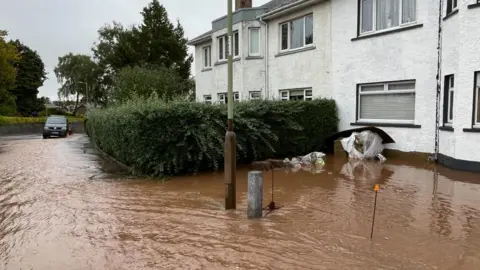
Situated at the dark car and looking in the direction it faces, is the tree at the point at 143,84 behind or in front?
in front

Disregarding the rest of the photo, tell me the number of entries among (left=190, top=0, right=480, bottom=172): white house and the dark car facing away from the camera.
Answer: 0

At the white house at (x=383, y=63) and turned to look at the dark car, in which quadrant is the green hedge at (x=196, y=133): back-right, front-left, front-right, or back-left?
front-left

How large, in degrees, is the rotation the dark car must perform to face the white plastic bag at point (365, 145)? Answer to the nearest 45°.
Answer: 0° — it already faces it

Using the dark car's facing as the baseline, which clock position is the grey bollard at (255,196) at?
The grey bollard is roughly at 12 o'clock from the dark car.

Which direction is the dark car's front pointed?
toward the camera

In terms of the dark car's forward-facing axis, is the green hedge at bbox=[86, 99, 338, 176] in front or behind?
in front

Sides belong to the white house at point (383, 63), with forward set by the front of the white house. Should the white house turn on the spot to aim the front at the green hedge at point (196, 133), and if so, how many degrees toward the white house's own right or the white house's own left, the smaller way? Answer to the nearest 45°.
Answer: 0° — it already faces it

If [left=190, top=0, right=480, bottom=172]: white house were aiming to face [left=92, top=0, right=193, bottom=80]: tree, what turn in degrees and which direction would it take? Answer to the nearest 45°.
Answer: approximately 90° to its right

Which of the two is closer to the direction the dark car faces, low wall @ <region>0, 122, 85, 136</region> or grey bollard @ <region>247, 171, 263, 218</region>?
the grey bollard

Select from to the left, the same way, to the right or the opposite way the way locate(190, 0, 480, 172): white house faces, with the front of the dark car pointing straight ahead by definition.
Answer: to the right

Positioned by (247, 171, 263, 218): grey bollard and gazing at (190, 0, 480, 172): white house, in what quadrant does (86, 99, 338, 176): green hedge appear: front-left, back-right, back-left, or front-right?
front-left

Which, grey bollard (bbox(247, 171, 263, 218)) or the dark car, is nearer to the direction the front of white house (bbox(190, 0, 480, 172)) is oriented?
the grey bollard

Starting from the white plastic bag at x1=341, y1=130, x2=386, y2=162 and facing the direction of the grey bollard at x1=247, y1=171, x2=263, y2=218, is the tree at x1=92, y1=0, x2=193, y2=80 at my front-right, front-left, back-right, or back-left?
back-right

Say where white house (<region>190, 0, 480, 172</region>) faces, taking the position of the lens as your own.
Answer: facing the viewer and to the left of the viewer
